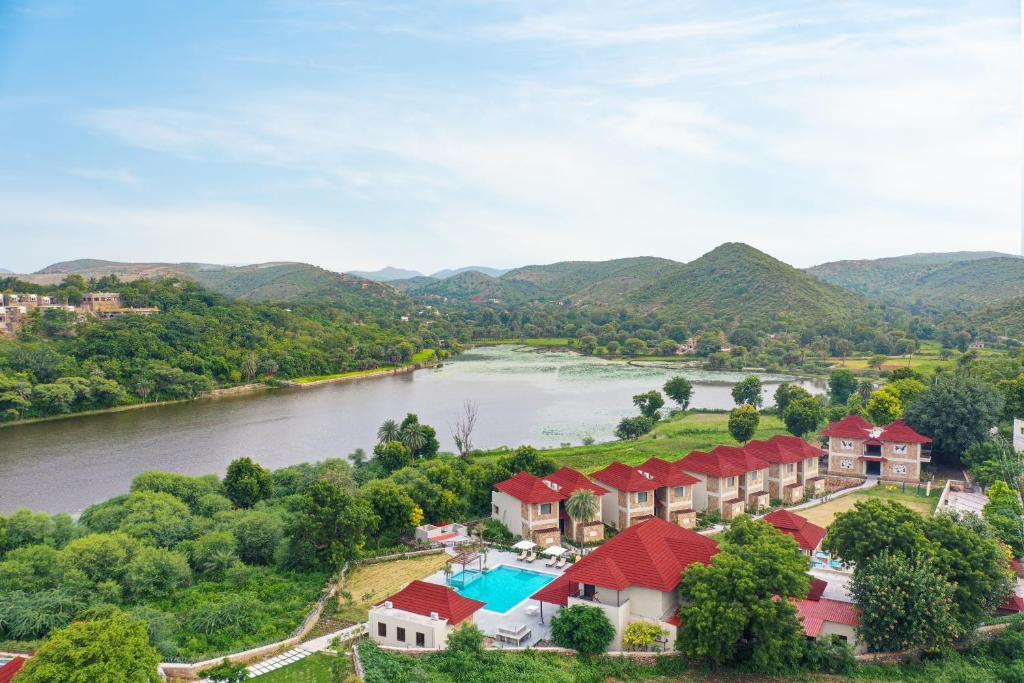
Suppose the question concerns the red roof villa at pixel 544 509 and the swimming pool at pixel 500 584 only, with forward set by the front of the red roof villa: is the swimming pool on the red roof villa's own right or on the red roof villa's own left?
on the red roof villa's own right

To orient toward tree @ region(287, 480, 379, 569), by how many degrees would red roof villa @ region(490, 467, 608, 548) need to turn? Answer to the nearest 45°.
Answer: approximately 90° to its right

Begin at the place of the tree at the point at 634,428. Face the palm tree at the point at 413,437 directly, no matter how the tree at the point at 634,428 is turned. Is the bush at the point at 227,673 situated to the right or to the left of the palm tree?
left

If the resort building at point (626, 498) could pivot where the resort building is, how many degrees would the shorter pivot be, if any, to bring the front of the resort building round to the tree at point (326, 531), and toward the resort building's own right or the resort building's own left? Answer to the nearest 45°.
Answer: approximately 90° to the resort building's own right

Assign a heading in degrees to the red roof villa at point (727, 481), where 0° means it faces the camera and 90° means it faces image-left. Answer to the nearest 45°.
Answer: approximately 315°

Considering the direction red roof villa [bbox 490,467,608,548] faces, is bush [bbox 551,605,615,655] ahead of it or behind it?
ahead

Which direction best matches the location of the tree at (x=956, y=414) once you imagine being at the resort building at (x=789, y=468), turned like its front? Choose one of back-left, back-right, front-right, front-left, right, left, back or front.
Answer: left

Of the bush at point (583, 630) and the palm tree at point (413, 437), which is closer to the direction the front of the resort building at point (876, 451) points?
the bush

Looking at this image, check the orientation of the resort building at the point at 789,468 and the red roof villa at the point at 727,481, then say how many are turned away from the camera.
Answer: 0

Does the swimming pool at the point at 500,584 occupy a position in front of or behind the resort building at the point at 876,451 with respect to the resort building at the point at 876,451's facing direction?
in front
